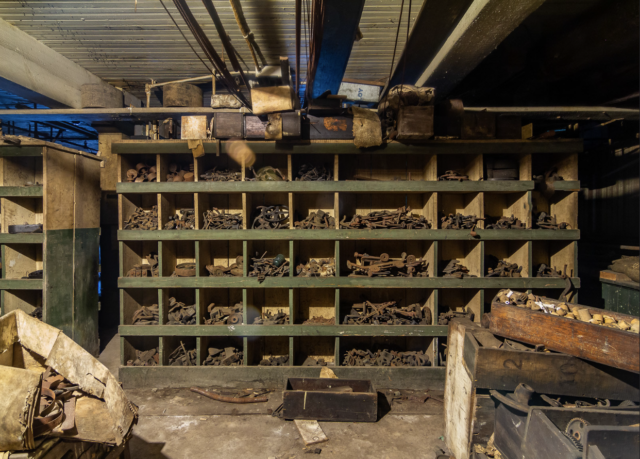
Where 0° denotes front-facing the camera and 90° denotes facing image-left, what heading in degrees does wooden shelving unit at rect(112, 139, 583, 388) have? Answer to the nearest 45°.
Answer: approximately 0°

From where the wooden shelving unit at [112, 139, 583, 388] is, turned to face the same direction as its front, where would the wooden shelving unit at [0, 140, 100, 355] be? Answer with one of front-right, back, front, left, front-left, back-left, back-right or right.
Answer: right
